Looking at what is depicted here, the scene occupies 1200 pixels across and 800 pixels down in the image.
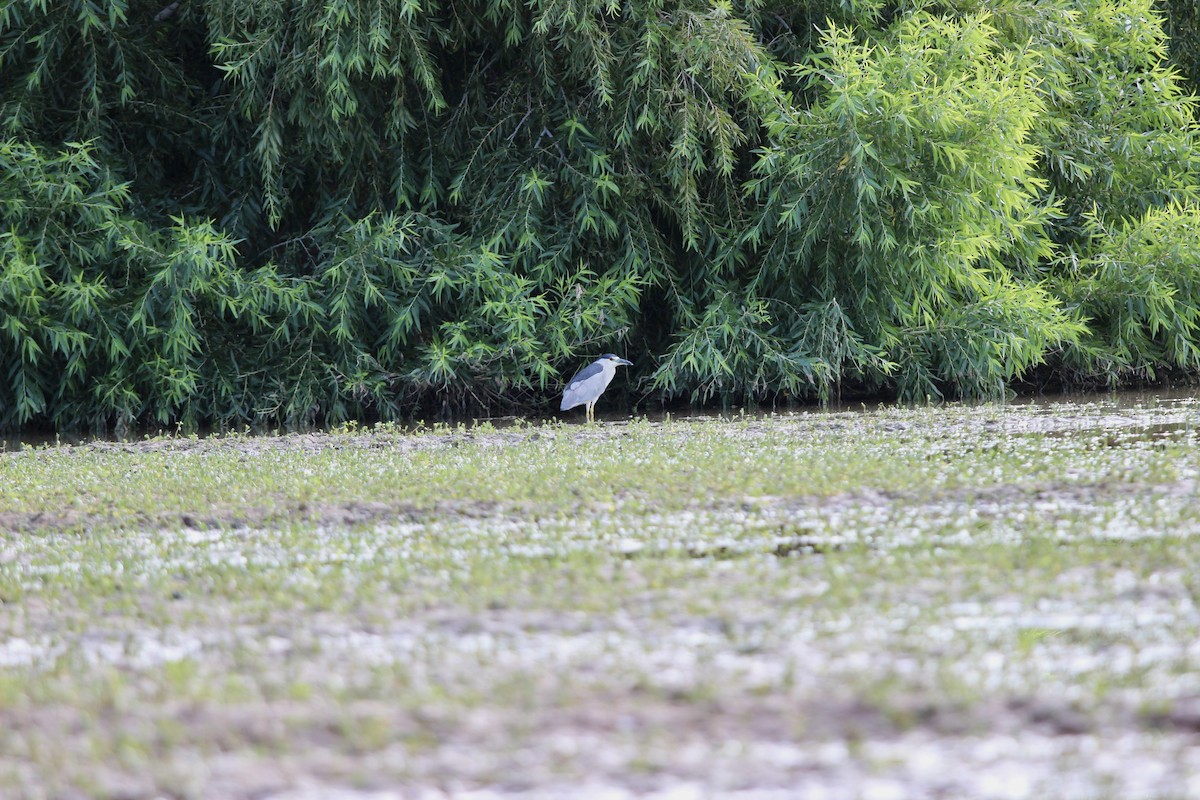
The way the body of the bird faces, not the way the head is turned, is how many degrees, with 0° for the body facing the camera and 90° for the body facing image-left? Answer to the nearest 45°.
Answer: approximately 270°

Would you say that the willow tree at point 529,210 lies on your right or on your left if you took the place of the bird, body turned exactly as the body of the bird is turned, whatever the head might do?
on your left
